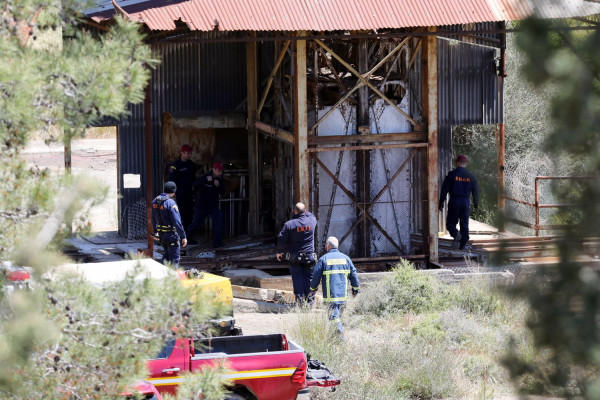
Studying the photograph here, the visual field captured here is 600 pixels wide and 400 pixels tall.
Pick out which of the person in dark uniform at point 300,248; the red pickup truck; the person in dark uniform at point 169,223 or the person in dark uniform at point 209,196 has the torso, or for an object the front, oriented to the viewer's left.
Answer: the red pickup truck

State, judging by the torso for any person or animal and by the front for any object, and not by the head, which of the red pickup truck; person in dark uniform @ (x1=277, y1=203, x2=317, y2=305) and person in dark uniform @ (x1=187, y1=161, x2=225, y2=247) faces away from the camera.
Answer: person in dark uniform @ (x1=277, y1=203, x2=317, y2=305)

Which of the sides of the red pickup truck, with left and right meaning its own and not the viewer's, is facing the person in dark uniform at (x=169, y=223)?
right

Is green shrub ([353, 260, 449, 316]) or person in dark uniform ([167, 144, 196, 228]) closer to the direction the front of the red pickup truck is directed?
the person in dark uniform

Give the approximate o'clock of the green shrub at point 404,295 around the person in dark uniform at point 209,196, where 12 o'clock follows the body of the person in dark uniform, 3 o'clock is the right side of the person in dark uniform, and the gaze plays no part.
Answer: The green shrub is roughly at 12 o'clock from the person in dark uniform.

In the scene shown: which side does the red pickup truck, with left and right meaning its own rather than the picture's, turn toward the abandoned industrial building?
right

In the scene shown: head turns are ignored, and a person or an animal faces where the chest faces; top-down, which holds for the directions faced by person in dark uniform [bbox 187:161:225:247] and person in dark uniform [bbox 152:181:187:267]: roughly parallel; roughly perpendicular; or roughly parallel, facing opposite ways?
roughly perpendicular

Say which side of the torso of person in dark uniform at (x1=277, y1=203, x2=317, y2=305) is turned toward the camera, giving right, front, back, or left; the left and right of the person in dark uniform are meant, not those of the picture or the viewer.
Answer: back

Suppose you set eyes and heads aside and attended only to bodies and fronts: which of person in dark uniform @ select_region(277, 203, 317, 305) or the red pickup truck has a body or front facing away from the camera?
the person in dark uniform

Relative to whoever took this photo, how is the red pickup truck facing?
facing to the left of the viewer

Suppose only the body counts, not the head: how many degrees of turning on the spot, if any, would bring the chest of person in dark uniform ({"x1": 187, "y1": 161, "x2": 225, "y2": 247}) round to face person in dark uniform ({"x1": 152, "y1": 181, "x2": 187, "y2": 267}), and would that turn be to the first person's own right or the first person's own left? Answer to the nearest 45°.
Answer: approximately 45° to the first person's own right
